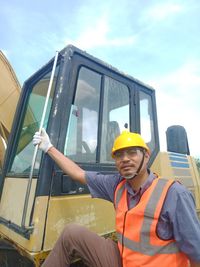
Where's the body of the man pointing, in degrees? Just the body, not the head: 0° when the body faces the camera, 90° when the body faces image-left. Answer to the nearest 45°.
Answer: approximately 45°

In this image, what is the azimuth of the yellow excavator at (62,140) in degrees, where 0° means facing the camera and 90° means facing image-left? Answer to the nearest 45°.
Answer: approximately 45°
